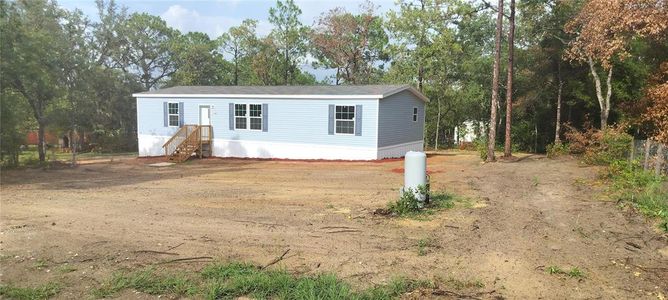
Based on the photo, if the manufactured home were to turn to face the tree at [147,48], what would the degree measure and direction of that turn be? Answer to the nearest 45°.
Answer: approximately 135° to its right

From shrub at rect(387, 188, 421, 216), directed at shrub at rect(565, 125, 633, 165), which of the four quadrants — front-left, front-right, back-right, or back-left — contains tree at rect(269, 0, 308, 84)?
front-left

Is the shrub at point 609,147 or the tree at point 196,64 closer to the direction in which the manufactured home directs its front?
the shrub

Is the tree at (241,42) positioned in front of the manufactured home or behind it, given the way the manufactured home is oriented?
behind

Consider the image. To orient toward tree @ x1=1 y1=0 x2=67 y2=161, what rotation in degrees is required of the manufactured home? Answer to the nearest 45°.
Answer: approximately 90° to its right

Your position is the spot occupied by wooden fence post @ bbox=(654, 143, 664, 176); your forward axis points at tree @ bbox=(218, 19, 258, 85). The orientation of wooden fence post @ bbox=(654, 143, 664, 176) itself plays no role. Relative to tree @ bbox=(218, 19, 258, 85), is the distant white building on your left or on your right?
right

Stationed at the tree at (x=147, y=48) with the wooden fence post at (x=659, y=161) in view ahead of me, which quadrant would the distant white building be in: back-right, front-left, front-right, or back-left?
front-left

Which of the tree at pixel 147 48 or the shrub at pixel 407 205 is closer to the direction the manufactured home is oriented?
the shrub

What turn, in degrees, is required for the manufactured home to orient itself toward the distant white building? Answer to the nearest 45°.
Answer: approximately 135° to its left

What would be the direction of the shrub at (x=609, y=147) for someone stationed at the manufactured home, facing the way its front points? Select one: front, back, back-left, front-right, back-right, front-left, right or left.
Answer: front-left

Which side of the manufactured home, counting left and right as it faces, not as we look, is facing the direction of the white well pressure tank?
front

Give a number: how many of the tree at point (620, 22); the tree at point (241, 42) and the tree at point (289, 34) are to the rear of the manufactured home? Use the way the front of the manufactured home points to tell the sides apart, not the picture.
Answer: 2

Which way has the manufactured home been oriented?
toward the camera

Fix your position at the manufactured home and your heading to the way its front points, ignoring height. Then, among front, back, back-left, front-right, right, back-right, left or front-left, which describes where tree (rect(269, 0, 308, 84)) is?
back

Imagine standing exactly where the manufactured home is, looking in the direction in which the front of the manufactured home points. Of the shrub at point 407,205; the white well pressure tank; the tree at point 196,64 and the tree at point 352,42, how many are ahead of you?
2
